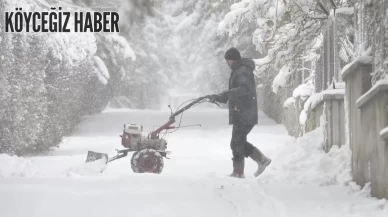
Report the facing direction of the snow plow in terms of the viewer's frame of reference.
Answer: facing to the left of the viewer

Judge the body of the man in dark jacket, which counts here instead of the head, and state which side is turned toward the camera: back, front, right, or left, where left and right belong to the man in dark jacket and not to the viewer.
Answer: left
